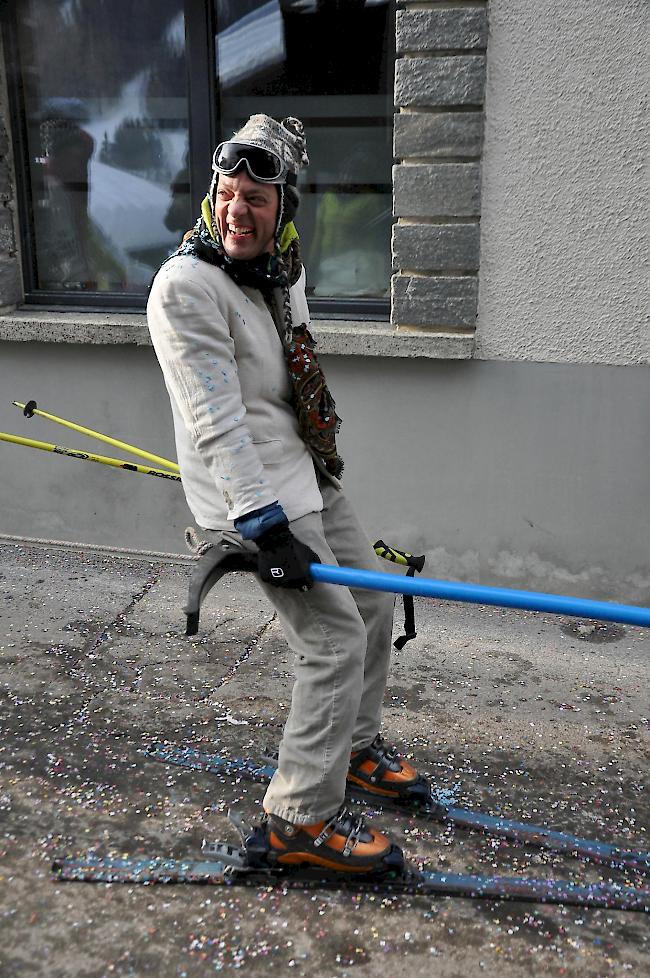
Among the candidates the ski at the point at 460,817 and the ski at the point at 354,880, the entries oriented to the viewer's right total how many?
2

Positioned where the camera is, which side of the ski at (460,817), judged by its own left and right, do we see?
right

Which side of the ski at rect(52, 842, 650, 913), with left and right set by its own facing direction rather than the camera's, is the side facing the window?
left

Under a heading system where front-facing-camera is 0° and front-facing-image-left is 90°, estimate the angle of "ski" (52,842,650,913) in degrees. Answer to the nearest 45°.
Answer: approximately 270°

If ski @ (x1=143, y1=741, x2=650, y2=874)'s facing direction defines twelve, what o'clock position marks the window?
The window is roughly at 8 o'clock from the ski.
